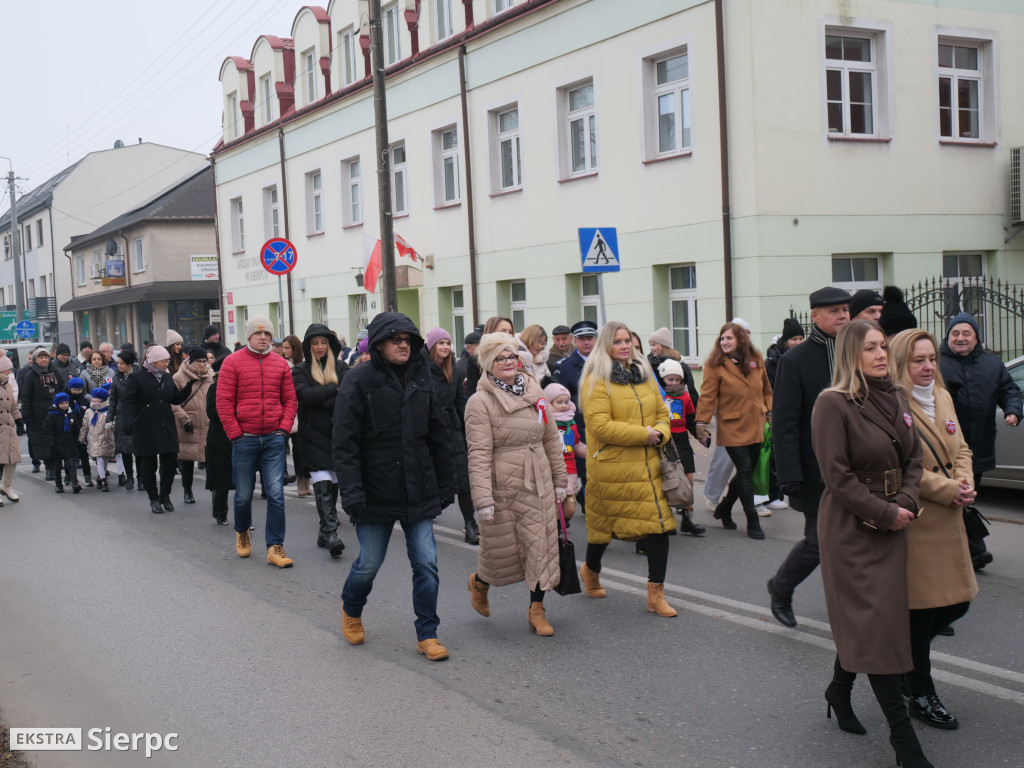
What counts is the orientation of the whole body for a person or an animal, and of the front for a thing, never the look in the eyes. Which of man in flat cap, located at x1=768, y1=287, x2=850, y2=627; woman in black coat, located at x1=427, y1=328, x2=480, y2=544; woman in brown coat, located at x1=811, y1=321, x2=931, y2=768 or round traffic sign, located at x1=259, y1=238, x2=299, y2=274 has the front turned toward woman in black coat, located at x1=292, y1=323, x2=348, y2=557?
the round traffic sign

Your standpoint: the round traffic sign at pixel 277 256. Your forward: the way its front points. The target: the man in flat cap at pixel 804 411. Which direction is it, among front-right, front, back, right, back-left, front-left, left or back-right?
front

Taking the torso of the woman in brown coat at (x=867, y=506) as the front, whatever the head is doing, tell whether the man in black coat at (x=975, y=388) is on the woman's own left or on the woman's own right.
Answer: on the woman's own left

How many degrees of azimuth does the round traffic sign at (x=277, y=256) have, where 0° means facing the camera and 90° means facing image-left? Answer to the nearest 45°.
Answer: approximately 0°

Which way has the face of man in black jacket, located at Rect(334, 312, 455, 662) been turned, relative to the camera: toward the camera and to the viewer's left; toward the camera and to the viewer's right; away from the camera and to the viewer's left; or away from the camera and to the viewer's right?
toward the camera and to the viewer's right

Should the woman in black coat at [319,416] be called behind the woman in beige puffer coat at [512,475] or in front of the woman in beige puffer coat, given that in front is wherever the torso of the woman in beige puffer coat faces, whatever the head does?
behind

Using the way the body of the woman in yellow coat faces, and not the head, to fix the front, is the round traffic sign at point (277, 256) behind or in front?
behind

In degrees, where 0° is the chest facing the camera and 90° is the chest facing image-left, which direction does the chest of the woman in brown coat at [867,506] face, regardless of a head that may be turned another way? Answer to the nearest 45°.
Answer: approximately 315°

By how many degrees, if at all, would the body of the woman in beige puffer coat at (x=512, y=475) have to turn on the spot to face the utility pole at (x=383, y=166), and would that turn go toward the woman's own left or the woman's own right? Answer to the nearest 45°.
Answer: approximately 135° to the woman's own left

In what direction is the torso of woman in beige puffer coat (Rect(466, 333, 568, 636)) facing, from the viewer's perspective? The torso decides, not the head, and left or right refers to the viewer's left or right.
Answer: facing the viewer and to the right of the viewer

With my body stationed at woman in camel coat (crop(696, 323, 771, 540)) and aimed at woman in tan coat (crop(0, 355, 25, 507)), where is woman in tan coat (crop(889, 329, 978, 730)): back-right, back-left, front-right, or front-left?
back-left

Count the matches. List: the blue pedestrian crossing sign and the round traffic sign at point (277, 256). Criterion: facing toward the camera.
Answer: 2

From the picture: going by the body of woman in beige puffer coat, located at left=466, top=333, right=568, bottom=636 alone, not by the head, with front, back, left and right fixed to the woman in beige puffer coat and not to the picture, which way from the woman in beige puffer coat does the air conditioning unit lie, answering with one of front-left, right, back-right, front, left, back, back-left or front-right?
left

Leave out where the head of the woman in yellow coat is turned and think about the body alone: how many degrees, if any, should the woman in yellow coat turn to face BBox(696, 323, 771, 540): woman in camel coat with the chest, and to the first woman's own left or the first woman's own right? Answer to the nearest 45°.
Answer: approximately 135° to the first woman's own left

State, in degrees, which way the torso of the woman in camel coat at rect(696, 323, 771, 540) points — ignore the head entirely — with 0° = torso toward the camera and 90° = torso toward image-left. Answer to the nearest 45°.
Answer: approximately 315°
